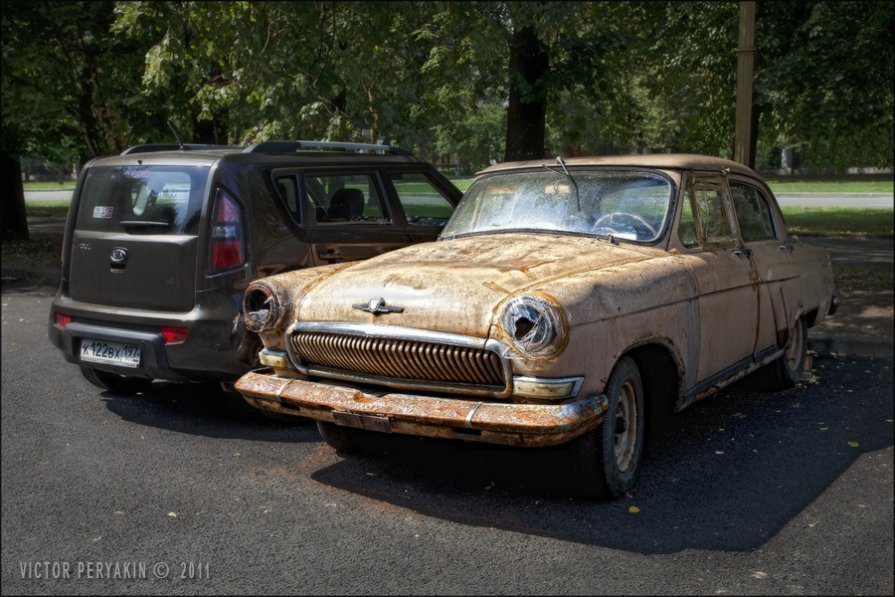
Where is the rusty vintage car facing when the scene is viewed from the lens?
facing the viewer and to the left of the viewer

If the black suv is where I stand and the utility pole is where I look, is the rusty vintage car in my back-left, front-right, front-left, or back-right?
front-right

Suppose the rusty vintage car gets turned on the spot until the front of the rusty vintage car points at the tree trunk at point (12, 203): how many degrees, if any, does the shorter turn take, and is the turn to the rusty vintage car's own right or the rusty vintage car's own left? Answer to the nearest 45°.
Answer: approximately 90° to the rusty vintage car's own right

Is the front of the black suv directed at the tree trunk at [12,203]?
no

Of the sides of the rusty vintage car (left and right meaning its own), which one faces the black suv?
right

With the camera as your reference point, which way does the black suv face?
facing away from the viewer and to the right of the viewer

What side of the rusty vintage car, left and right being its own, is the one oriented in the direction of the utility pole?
back

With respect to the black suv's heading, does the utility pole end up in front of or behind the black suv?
in front

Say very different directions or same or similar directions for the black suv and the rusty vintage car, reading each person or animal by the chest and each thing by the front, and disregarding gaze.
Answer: very different directions

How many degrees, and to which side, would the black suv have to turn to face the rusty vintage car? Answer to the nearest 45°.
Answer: approximately 90° to its right

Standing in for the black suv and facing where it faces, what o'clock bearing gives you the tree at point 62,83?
The tree is roughly at 10 o'clock from the black suv.
